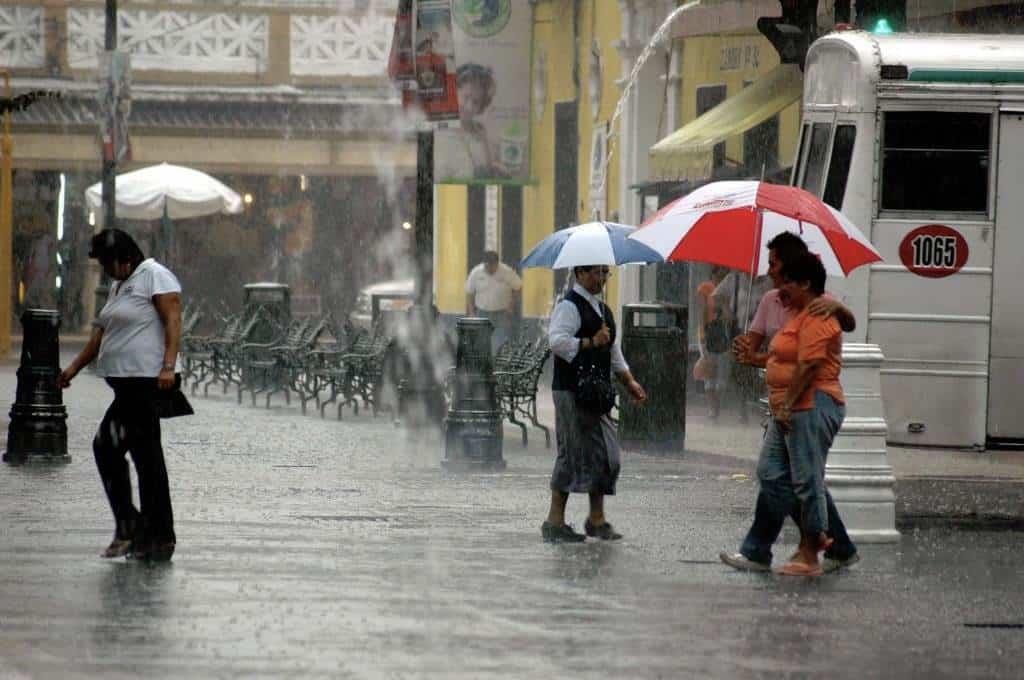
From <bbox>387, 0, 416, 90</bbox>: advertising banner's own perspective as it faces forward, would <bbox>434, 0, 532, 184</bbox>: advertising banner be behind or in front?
behind

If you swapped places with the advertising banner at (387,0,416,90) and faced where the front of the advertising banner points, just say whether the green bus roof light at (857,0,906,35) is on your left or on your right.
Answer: on your left

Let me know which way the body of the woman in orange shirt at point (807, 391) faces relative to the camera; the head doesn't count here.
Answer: to the viewer's left

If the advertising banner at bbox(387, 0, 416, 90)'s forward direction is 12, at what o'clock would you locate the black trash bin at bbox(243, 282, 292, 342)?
The black trash bin is roughly at 4 o'clock from the advertising banner.

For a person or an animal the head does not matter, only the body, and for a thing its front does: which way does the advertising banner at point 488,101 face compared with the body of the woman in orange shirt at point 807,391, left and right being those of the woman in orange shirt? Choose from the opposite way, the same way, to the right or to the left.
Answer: to the left

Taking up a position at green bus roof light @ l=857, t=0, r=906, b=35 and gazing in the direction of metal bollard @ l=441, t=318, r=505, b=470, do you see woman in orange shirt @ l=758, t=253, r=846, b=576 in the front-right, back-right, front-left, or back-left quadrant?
front-left

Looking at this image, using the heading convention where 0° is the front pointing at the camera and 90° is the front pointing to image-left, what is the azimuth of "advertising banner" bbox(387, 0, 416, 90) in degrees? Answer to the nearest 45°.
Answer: approximately 45°

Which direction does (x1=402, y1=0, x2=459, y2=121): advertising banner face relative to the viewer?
toward the camera
